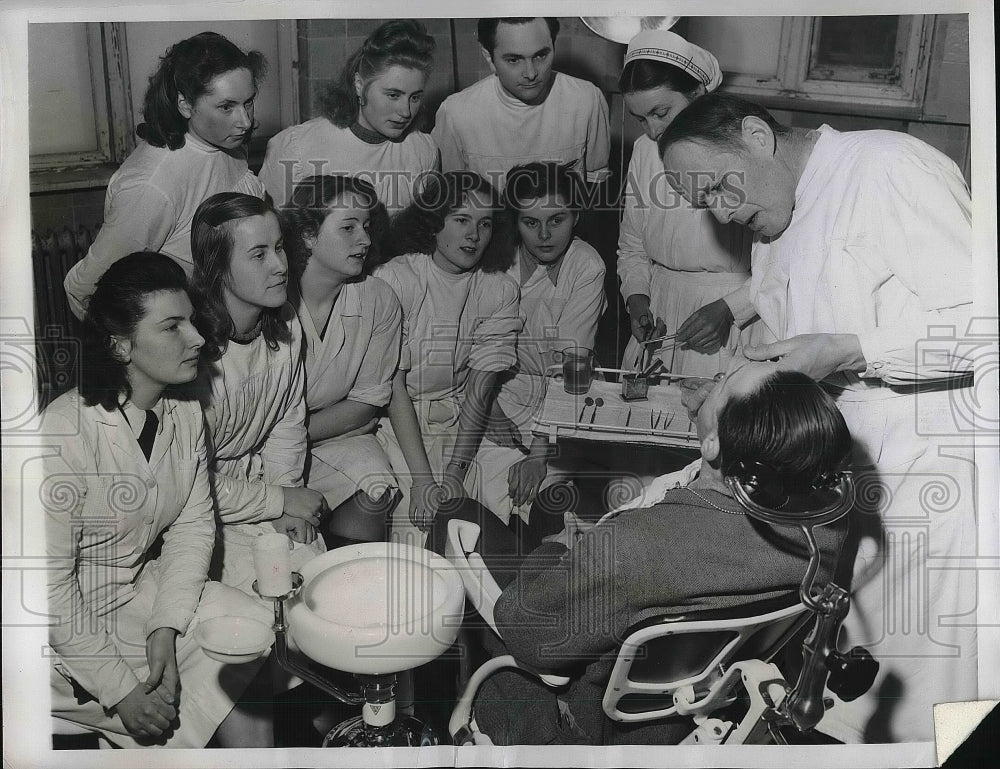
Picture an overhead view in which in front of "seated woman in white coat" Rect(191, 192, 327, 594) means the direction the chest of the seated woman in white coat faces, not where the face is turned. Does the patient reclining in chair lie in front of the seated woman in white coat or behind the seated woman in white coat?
in front

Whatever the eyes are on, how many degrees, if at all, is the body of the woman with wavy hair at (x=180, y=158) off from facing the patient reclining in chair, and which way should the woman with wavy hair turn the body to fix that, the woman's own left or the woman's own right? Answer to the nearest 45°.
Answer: approximately 45° to the woman's own left

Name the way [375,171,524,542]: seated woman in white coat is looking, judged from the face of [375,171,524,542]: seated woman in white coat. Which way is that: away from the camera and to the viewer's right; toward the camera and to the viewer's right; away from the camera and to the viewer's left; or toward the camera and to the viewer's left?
toward the camera and to the viewer's right

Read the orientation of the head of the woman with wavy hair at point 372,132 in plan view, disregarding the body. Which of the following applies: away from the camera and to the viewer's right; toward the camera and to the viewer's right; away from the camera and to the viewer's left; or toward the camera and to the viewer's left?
toward the camera and to the viewer's right

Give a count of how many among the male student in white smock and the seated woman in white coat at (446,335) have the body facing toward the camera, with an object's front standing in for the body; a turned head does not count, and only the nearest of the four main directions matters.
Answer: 2

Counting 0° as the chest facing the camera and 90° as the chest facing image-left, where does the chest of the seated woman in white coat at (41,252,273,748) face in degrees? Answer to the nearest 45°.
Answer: approximately 315°

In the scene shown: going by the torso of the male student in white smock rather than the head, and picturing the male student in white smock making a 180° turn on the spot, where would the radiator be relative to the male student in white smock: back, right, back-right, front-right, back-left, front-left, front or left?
left

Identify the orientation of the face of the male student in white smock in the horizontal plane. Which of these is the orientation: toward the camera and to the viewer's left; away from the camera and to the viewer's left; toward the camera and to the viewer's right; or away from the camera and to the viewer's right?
toward the camera and to the viewer's right

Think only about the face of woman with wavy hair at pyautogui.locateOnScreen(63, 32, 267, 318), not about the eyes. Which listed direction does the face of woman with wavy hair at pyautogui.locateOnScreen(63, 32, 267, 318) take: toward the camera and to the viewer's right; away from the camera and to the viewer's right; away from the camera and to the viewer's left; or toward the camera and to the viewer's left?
toward the camera and to the viewer's right

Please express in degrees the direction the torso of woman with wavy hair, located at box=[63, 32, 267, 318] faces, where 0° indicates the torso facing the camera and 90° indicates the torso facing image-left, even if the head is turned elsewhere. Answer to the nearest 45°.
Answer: approximately 315°
